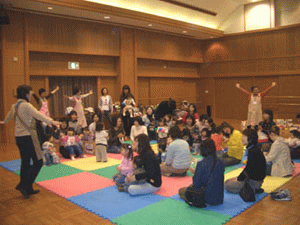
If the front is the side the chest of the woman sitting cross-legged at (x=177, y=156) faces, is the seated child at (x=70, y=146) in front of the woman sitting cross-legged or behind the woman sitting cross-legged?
in front

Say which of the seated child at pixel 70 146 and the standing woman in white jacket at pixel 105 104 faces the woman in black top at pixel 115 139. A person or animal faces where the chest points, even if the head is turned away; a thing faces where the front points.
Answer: the standing woman in white jacket

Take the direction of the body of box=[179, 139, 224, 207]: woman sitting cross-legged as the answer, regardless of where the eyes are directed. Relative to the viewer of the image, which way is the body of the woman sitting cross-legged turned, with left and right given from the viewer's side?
facing away from the viewer and to the left of the viewer

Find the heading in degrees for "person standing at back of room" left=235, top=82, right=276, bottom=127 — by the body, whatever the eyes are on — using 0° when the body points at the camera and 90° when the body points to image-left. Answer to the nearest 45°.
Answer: approximately 0°

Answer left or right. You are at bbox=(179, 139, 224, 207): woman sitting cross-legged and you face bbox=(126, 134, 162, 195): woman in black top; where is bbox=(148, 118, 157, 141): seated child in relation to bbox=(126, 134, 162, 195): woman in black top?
right
